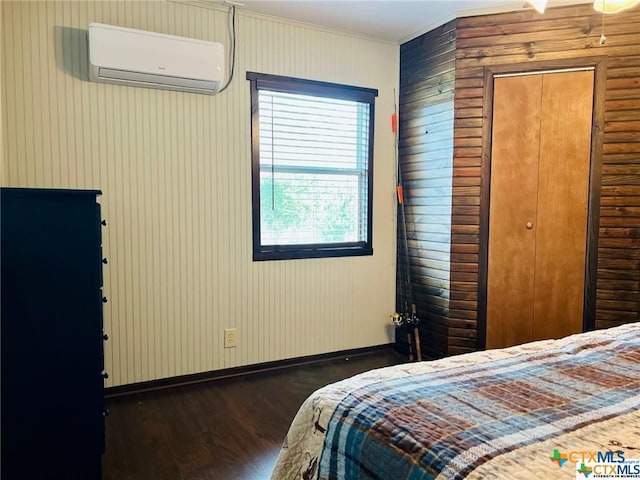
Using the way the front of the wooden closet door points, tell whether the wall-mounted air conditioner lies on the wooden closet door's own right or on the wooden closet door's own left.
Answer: on the wooden closet door's own right

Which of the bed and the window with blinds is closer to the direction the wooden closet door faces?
the bed

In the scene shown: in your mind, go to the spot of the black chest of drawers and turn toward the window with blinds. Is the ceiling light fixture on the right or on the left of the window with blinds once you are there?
right

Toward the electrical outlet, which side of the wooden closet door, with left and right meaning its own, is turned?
right

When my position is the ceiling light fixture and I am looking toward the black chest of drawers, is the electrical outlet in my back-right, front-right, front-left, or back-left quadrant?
front-right

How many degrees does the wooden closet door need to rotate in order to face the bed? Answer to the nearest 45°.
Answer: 0° — it already faces it

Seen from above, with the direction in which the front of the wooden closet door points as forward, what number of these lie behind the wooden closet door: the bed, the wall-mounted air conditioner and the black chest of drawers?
0

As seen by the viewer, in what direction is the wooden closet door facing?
toward the camera

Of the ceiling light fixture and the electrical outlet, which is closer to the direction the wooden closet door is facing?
the ceiling light fixture

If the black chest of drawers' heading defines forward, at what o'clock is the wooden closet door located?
The wooden closet door is roughly at 12 o'clock from the black chest of drawers.

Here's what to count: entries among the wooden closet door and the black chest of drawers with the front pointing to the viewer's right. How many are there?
1

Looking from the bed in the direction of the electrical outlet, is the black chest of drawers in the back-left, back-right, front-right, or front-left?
front-left

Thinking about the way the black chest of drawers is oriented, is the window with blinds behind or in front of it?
in front

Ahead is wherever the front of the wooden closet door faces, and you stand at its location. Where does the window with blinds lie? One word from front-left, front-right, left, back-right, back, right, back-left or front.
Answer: right

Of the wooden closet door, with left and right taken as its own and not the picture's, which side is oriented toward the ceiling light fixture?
front

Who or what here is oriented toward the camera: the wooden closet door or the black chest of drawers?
the wooden closet door

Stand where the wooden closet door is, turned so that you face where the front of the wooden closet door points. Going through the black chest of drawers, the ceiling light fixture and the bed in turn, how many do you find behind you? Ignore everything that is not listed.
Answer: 0

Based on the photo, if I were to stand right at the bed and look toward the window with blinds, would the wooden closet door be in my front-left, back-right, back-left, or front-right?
front-right

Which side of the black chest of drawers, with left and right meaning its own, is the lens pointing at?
right
